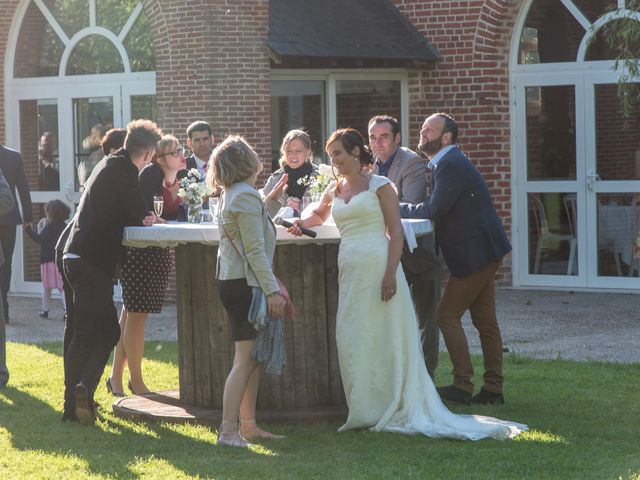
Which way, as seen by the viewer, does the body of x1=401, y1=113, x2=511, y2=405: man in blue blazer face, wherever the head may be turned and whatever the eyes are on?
to the viewer's left

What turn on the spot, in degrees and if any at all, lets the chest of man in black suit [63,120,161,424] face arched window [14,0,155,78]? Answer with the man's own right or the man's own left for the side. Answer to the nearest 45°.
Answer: approximately 45° to the man's own left

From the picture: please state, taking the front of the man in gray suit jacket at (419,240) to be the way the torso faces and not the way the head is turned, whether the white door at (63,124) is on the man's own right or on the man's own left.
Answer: on the man's own right

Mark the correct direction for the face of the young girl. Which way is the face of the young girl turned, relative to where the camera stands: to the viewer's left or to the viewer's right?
to the viewer's left

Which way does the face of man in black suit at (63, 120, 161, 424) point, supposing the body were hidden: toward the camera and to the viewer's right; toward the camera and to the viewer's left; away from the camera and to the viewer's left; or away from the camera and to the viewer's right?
away from the camera and to the viewer's right

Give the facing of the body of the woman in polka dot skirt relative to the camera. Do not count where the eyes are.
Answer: to the viewer's right

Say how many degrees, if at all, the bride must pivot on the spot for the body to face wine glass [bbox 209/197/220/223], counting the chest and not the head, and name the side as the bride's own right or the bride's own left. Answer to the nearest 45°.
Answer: approximately 45° to the bride's own right

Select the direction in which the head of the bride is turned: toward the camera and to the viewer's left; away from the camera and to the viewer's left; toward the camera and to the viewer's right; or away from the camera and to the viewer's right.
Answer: toward the camera and to the viewer's left

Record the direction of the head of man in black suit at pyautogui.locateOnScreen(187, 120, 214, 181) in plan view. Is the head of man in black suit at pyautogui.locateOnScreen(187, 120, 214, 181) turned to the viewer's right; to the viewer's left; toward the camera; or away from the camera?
toward the camera

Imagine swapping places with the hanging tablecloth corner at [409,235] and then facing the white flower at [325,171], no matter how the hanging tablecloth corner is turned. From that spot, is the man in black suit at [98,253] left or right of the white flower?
left

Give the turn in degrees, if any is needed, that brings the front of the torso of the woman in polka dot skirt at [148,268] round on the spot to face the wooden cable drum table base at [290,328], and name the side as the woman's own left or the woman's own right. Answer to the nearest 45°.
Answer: approximately 45° to the woman's own right

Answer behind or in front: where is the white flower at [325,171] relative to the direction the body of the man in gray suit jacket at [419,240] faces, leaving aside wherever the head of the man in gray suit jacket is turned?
in front

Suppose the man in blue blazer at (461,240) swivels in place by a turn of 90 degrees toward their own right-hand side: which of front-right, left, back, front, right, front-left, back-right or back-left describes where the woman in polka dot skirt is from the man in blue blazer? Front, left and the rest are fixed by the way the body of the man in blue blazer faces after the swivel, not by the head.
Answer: left
